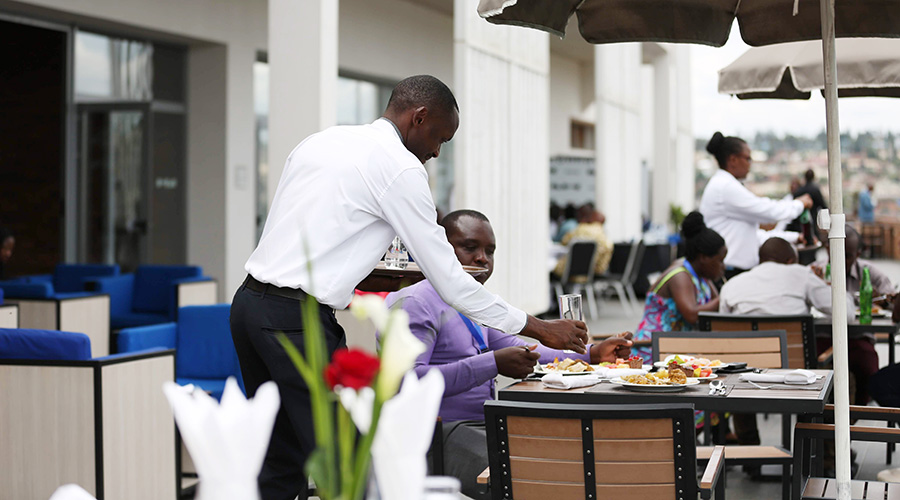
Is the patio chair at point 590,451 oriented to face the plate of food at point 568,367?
yes

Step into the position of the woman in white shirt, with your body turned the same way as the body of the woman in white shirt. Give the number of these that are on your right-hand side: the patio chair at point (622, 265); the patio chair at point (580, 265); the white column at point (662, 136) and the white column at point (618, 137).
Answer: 0

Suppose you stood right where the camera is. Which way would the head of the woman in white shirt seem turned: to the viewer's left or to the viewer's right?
to the viewer's right

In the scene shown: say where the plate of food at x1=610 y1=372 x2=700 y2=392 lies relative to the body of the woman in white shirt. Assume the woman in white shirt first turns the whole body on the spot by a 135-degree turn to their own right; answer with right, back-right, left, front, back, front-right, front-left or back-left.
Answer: front-left

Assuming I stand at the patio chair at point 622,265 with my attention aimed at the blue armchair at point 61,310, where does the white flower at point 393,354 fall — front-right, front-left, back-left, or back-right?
front-left

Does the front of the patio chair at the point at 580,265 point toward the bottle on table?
no
